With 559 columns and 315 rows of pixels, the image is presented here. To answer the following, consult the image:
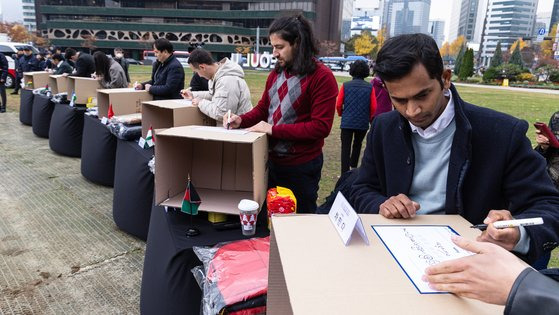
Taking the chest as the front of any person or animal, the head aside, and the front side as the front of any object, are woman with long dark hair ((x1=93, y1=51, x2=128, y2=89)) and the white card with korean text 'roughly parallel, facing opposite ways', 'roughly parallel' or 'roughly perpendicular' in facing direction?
roughly parallel

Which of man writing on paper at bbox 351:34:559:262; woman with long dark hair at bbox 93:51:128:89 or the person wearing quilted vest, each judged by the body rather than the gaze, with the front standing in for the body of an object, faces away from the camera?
the person wearing quilted vest

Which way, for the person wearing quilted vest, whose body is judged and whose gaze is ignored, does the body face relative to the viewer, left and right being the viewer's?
facing away from the viewer

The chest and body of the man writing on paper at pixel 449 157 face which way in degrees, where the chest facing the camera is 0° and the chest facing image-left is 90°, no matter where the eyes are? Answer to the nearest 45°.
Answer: approximately 45°

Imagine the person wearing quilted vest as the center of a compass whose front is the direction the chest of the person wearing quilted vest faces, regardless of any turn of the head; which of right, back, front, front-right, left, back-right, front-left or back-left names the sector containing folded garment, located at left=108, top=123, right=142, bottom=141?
back-left

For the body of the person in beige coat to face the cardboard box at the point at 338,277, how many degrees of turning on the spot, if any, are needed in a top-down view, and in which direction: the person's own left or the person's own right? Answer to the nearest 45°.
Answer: approximately 90° to the person's own left

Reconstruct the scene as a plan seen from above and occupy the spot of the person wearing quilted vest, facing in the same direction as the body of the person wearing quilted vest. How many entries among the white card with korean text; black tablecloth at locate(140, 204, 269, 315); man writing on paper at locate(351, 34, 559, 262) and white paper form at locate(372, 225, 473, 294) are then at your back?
4

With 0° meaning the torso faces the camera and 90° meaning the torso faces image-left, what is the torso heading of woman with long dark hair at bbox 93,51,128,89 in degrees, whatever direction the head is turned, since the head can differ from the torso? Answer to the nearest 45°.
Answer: approximately 90°

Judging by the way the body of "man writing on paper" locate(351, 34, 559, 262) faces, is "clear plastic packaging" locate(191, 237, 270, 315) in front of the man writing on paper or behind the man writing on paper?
in front

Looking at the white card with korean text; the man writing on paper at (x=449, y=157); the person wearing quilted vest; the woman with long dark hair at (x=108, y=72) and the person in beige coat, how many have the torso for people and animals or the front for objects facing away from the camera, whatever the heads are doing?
1

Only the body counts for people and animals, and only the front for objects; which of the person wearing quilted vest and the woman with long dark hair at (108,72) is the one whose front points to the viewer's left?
the woman with long dark hair

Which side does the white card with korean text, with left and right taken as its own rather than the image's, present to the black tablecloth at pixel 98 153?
right

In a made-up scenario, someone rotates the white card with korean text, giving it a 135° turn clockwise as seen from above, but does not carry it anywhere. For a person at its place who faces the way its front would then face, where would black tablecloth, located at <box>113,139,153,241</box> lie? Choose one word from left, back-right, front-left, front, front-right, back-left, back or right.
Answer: front-left

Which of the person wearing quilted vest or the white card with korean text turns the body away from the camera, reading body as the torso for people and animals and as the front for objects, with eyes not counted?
the person wearing quilted vest

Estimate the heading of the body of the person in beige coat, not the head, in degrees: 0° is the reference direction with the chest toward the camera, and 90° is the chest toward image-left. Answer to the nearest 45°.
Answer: approximately 90°

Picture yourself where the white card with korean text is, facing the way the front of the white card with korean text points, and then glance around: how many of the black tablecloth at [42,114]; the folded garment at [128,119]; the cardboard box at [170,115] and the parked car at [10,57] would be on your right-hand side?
4
